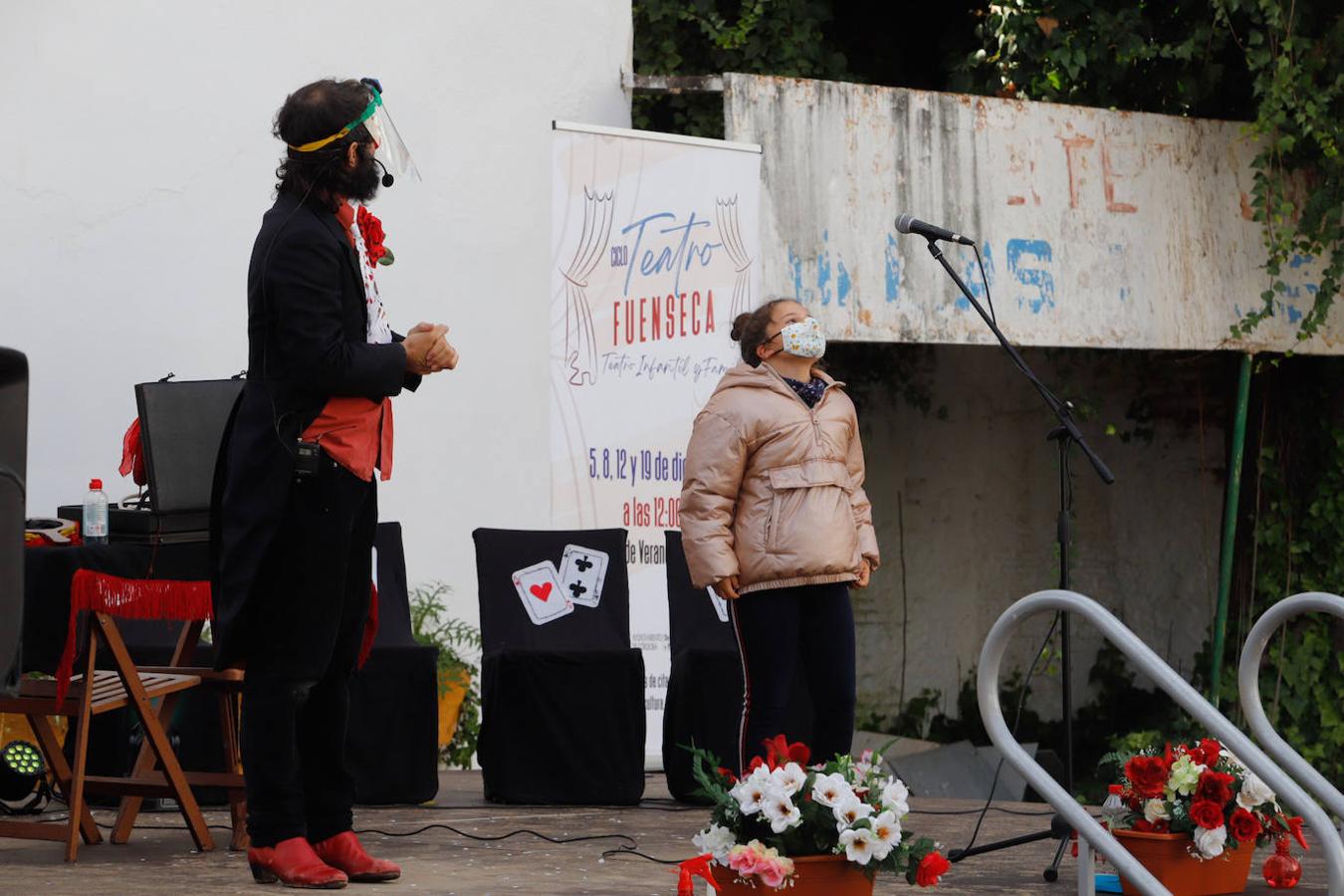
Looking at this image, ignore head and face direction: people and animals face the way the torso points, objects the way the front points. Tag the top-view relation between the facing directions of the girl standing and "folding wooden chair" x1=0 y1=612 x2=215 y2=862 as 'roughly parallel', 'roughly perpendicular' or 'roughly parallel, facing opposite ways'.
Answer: roughly perpendicular

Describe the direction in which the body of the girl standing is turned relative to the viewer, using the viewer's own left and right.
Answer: facing the viewer and to the right of the viewer

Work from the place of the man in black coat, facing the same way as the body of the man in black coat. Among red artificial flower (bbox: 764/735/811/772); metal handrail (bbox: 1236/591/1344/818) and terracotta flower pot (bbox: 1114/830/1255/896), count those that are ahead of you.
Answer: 3

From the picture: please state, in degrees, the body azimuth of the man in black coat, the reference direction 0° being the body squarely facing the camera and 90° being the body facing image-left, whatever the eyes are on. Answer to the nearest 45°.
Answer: approximately 270°

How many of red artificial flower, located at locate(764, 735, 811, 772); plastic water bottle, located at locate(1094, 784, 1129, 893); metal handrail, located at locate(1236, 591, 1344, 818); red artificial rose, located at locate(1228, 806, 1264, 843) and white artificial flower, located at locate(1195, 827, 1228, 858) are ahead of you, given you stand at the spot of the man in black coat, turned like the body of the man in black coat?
5

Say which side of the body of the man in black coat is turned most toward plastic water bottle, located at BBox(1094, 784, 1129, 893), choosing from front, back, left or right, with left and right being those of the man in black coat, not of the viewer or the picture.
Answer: front

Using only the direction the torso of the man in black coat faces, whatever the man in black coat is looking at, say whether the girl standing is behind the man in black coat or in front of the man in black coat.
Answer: in front

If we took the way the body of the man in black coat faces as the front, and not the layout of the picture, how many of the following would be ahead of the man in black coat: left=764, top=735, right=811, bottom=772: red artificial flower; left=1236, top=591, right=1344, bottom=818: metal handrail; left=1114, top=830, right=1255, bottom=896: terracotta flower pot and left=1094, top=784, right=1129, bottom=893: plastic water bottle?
4

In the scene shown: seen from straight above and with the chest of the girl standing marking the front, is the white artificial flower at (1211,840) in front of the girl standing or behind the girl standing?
in front

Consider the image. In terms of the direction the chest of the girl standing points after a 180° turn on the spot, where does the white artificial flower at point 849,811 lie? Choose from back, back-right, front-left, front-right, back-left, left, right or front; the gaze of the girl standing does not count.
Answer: back-left

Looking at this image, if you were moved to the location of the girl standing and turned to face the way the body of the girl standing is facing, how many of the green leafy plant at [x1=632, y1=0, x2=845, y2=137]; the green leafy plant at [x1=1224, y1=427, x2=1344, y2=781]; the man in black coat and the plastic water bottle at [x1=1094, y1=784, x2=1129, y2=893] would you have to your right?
1

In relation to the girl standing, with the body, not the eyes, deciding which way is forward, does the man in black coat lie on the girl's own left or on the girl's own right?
on the girl's own right
